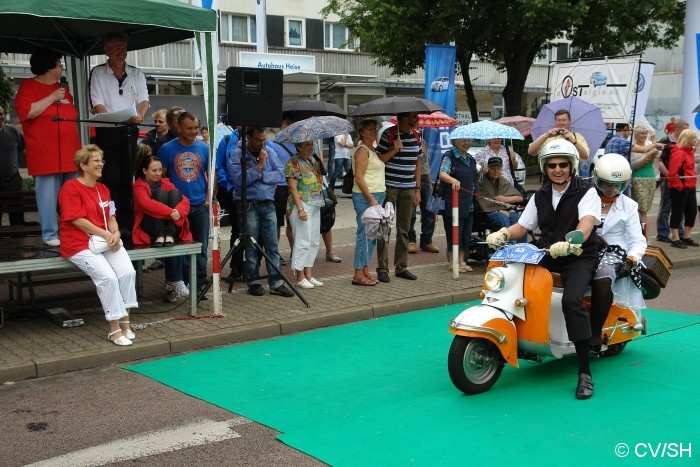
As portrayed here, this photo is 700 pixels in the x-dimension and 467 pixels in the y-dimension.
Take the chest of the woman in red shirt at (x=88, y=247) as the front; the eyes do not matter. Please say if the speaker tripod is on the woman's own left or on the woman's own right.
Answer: on the woman's own left

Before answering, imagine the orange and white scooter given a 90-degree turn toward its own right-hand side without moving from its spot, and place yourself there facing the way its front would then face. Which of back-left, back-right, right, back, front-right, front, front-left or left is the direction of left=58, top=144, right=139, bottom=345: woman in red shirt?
front-left

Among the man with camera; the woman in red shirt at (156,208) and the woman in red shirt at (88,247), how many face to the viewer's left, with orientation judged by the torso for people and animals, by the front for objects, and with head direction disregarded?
0

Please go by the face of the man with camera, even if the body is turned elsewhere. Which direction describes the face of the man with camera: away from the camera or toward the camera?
toward the camera

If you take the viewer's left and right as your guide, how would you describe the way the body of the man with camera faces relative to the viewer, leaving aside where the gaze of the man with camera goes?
facing the viewer

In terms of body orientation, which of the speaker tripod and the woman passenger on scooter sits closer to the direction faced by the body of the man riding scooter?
the speaker tripod

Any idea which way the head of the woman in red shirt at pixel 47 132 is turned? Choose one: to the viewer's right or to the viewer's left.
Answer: to the viewer's right

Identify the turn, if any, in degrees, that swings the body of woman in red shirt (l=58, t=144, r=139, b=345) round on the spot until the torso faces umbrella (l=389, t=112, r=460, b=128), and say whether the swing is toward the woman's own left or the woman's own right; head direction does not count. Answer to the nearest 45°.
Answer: approximately 90° to the woman's own left

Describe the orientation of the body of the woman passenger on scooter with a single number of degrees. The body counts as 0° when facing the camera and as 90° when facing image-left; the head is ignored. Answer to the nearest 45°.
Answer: approximately 45°

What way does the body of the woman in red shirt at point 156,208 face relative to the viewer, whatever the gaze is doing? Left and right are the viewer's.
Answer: facing the viewer and to the right of the viewer

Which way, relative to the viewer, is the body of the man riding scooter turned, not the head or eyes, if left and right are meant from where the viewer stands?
facing the viewer and to the left of the viewer

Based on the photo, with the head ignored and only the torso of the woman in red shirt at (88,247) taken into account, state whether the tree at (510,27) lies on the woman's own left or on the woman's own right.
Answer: on the woman's own left

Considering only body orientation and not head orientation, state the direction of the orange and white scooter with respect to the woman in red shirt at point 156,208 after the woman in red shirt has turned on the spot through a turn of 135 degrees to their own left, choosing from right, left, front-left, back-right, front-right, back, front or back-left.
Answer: back-right

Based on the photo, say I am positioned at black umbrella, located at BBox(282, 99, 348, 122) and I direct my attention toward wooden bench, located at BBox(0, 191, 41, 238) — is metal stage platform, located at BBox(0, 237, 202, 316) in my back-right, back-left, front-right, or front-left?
front-left

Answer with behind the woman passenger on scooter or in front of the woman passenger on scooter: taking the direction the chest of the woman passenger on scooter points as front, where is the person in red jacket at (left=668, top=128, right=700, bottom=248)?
behind
